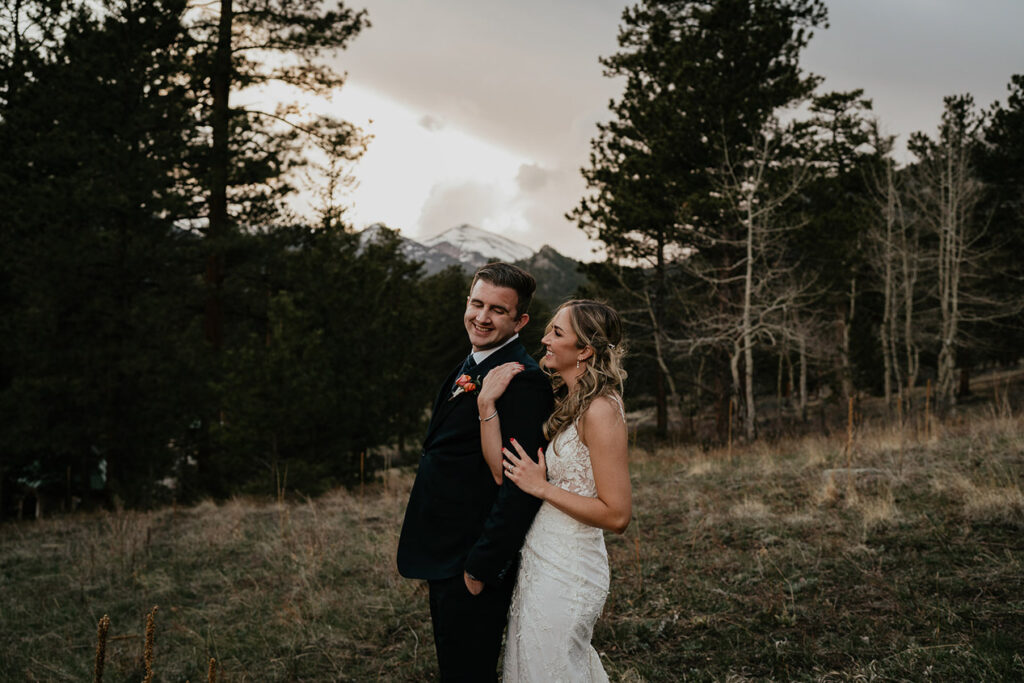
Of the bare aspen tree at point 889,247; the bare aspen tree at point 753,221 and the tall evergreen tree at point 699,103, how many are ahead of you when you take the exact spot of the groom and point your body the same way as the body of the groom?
0

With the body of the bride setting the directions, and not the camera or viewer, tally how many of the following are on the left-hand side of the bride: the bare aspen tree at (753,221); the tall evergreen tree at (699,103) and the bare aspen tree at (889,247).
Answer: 0

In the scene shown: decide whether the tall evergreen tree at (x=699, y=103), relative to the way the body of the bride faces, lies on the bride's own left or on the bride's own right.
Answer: on the bride's own right

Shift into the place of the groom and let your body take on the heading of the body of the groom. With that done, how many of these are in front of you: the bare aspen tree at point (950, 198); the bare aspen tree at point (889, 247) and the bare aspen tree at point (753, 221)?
0

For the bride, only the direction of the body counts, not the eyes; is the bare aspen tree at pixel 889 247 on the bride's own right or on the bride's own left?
on the bride's own right

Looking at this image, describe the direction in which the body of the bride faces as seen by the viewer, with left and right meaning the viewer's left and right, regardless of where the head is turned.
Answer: facing to the left of the viewer

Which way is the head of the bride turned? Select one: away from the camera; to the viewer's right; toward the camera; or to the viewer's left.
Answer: to the viewer's left

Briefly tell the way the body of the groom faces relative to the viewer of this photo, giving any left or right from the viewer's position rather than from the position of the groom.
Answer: facing the viewer and to the left of the viewer

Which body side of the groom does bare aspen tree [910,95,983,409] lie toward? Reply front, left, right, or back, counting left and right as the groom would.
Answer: back

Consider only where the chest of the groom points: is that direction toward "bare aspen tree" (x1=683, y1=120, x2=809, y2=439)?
no

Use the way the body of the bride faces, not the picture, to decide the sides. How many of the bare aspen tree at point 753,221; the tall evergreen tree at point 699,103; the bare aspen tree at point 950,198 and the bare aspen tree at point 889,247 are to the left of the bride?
0
